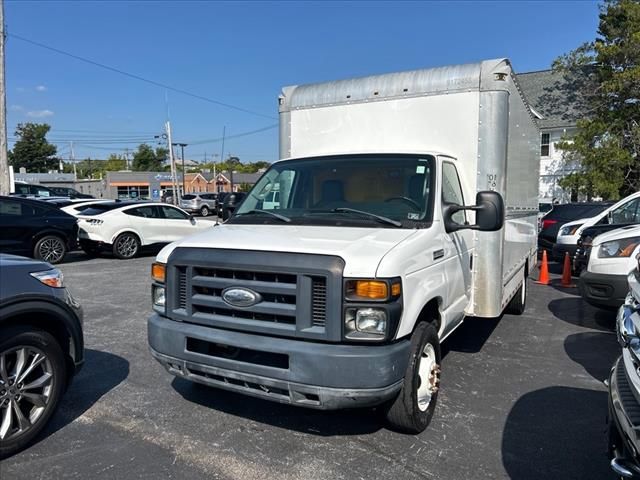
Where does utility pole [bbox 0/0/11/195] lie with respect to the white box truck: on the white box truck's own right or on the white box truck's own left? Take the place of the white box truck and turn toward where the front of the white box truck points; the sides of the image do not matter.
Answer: on the white box truck's own right

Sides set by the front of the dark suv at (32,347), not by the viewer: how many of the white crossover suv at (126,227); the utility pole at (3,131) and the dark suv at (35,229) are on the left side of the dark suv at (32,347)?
3

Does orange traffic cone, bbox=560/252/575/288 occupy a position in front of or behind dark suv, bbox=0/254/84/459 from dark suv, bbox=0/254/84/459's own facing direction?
in front

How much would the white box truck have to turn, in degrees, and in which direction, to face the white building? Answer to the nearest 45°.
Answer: approximately 180°

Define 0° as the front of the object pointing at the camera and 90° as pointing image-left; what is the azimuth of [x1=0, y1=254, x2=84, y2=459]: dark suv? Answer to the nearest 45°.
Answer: approximately 270°

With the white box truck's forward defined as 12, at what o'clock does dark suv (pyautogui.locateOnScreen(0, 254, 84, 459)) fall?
The dark suv is roughly at 1 o'clock from the white box truck.

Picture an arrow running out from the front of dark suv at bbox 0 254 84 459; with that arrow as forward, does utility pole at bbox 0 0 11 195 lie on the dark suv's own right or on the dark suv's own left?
on the dark suv's own left

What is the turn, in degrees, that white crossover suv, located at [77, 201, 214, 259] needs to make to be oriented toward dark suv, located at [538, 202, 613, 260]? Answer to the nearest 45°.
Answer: approximately 45° to its right

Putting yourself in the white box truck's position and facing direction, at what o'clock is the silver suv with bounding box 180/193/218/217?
The silver suv is roughly at 4 o'clock from the white box truck.

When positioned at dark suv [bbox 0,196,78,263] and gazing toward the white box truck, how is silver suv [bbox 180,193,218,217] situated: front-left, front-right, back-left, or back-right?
back-left
